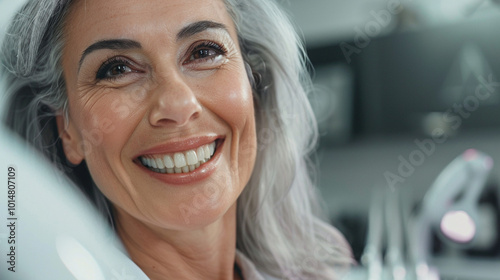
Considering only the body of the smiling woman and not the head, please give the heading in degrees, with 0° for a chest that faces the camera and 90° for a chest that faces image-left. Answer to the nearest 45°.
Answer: approximately 0°
